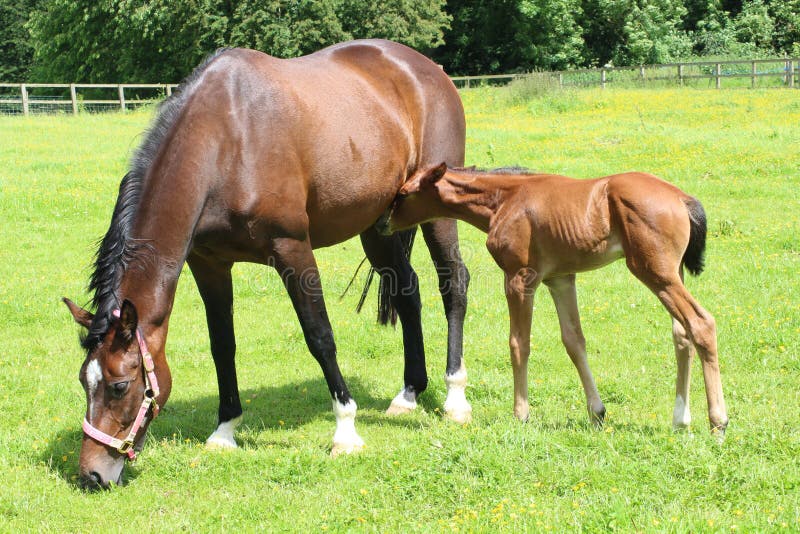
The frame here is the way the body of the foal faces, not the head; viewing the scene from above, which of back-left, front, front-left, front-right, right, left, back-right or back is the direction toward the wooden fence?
right

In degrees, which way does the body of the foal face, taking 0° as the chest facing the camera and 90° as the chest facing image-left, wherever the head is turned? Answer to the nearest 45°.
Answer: approximately 90°

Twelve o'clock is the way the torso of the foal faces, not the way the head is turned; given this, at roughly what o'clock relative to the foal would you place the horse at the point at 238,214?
The horse is roughly at 12 o'clock from the foal.

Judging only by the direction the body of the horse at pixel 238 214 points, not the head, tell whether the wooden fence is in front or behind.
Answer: behind

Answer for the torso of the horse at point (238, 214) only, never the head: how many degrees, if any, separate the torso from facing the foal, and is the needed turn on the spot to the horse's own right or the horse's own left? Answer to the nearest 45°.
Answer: approximately 135° to the horse's own left

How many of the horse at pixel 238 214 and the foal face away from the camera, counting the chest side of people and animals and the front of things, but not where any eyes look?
0

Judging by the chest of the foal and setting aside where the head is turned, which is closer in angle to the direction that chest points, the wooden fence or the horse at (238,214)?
the horse

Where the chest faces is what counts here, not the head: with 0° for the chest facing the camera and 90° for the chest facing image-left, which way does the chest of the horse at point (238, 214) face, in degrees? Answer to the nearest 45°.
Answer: approximately 45°
